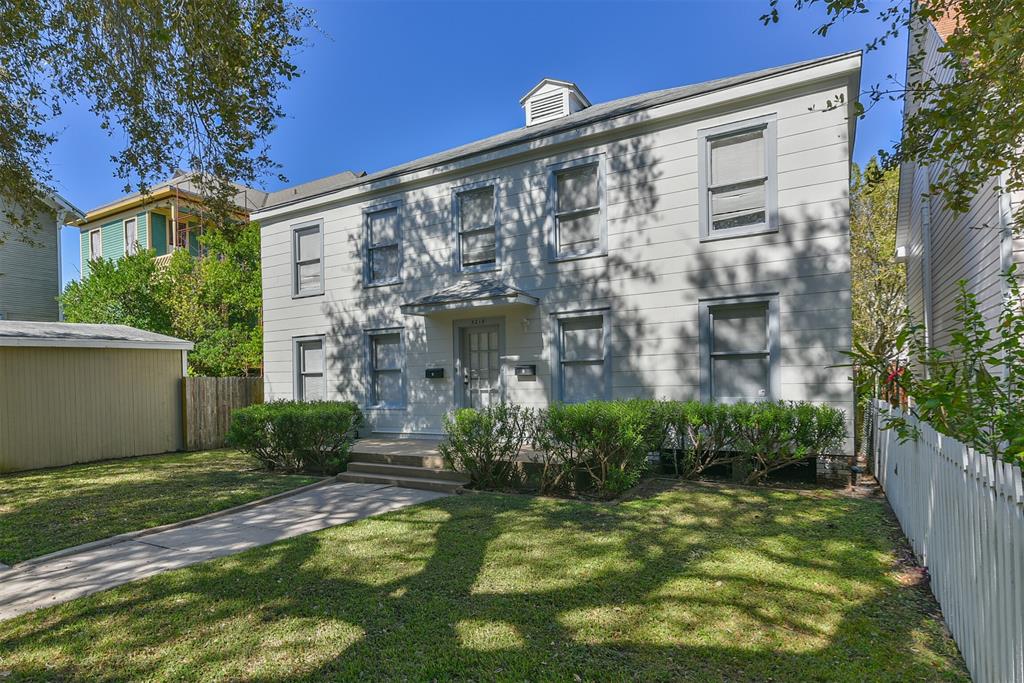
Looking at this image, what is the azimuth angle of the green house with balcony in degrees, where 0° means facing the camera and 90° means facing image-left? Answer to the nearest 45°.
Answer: approximately 315°

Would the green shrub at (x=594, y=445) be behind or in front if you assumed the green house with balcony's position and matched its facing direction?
in front

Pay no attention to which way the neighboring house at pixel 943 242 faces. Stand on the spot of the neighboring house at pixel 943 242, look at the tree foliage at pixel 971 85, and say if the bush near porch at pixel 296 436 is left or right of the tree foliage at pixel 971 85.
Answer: right

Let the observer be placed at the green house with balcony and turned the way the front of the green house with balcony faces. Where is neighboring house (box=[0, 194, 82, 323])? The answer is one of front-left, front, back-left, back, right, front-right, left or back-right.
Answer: right

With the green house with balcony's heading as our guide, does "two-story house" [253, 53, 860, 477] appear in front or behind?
in front

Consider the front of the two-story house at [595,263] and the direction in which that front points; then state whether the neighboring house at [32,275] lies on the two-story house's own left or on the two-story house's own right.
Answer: on the two-story house's own right
